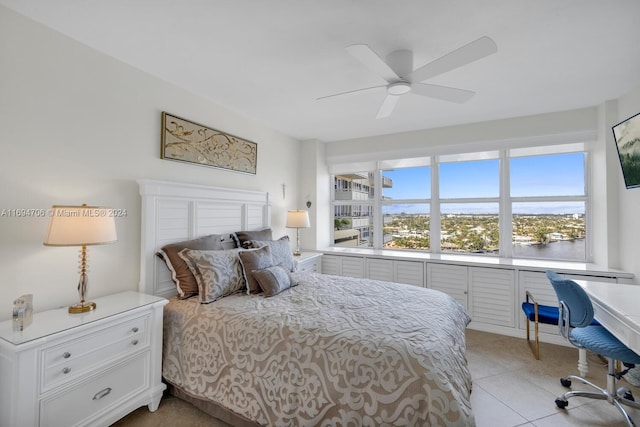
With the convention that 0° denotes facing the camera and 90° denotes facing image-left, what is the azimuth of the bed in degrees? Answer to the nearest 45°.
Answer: approximately 315°

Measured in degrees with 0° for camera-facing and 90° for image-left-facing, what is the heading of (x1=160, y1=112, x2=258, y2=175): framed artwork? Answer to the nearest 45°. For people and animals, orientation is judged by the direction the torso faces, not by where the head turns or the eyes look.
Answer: approximately 315°

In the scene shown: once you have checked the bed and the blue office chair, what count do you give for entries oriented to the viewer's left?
0

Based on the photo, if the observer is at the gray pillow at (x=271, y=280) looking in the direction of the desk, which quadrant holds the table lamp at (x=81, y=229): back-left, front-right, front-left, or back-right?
back-right

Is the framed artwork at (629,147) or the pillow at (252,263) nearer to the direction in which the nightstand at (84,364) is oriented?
the framed artwork

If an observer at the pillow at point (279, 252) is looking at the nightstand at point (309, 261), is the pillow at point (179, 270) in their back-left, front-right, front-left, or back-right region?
back-left
